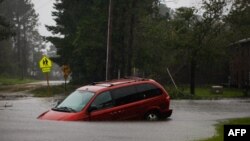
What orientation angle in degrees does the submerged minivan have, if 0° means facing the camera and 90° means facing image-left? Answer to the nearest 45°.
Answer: approximately 45°
